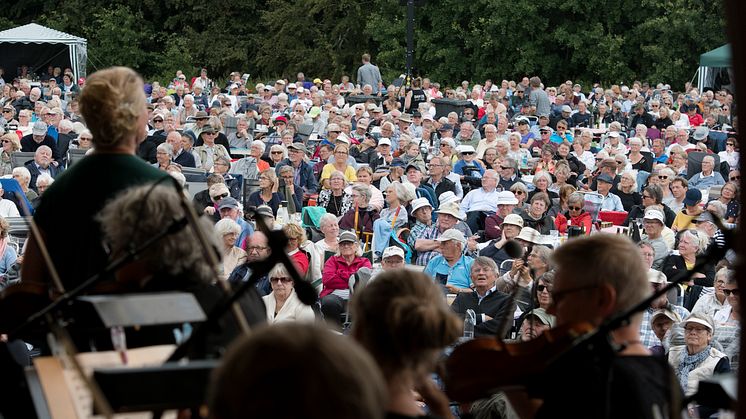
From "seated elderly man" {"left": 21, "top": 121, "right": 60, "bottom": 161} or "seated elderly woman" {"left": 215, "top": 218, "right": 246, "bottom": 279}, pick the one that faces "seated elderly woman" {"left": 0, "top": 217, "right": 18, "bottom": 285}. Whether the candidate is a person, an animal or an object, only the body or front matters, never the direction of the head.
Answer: the seated elderly man

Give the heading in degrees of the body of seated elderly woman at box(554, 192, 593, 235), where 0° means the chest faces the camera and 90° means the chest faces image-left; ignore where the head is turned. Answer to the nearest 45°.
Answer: approximately 0°

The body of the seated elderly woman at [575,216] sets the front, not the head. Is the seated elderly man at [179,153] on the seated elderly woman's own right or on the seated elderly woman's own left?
on the seated elderly woman's own right

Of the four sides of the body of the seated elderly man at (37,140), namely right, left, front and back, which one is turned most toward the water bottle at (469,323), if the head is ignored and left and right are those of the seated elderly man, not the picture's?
front

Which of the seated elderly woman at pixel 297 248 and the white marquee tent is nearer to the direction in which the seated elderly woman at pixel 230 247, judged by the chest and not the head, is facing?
the seated elderly woman

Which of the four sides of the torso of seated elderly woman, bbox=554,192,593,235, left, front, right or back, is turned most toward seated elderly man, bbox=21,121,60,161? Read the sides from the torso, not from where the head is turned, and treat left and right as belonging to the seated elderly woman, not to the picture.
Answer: right

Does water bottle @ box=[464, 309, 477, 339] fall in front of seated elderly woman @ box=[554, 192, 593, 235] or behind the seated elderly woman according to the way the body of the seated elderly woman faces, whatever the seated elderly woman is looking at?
in front

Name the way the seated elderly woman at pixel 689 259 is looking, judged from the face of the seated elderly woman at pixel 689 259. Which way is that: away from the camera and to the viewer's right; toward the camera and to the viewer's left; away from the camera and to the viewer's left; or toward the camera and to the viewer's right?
toward the camera and to the viewer's left

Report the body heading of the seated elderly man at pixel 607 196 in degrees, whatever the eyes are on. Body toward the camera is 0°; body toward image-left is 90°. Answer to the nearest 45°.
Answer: approximately 45°
